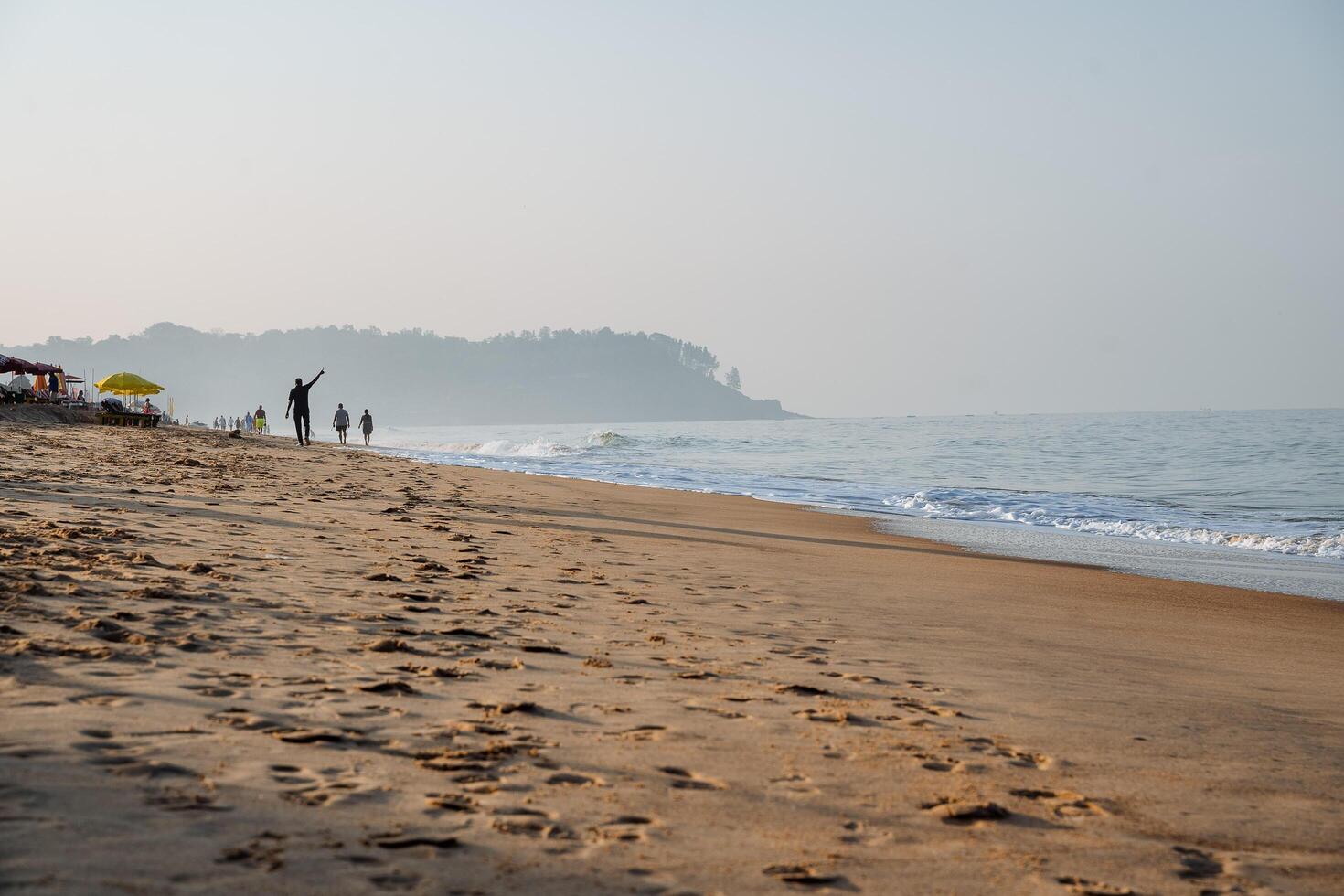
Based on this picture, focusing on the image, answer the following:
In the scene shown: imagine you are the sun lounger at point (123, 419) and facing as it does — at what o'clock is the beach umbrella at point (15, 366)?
The beach umbrella is roughly at 8 o'clock from the sun lounger.

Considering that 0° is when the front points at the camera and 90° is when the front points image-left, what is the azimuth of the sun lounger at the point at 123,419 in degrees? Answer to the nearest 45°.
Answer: approximately 270°
